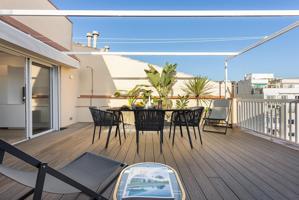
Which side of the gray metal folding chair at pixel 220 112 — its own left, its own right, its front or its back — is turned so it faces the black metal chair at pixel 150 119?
front

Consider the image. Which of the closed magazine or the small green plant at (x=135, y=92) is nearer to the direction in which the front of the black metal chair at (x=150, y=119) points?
the small green plant

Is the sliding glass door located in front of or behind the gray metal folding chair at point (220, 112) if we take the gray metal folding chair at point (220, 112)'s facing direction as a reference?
in front

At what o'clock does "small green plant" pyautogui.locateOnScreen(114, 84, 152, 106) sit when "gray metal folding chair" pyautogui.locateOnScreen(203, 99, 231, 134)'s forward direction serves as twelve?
The small green plant is roughly at 2 o'clock from the gray metal folding chair.

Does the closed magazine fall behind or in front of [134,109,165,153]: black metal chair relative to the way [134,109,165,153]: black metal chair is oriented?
behind

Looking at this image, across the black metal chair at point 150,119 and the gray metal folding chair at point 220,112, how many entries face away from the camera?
1

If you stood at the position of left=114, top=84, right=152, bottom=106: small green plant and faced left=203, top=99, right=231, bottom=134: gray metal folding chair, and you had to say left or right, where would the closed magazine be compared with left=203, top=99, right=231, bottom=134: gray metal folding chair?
right

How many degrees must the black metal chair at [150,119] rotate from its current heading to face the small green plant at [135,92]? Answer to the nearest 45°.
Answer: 0° — it already faces it

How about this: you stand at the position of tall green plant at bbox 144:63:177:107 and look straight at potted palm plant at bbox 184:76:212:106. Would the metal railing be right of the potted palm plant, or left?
right

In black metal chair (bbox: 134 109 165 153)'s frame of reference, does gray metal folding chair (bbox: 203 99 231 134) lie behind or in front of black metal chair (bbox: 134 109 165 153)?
in front

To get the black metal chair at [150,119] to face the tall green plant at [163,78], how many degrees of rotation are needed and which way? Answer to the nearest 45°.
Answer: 0° — it already faces it

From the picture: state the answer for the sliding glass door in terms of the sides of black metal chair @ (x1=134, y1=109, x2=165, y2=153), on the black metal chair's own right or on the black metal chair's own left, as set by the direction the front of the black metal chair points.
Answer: on the black metal chair's own left

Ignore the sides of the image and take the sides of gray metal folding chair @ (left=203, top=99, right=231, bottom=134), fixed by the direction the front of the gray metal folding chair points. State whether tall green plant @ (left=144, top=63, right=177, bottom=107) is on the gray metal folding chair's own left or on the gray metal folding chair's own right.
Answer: on the gray metal folding chair's own right

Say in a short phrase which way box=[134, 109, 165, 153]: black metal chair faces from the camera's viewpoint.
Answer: facing away from the viewer

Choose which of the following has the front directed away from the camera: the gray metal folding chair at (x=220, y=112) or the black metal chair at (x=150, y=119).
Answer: the black metal chair at (x=150, y=119)

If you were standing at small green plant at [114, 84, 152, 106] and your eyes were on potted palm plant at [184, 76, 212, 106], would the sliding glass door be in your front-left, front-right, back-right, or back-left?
back-right

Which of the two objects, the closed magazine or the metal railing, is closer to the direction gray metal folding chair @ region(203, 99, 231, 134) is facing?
the closed magazine
